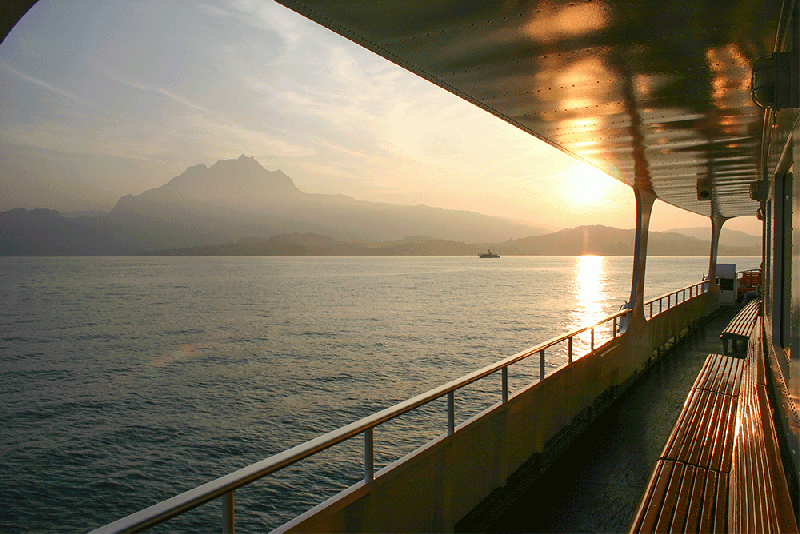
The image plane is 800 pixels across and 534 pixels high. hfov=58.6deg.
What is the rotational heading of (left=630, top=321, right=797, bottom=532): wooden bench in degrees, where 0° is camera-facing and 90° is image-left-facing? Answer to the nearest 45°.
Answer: approximately 90°

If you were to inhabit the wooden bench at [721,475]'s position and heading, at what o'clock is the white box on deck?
The white box on deck is roughly at 3 o'clock from the wooden bench.

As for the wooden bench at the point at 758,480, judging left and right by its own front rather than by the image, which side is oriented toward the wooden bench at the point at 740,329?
right

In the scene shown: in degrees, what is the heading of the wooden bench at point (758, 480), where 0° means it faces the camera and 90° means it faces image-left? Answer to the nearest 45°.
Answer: approximately 90°

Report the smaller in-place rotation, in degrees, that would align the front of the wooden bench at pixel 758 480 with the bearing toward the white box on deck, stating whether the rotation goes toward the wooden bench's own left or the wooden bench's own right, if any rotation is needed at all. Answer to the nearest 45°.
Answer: approximately 90° to the wooden bench's own right
